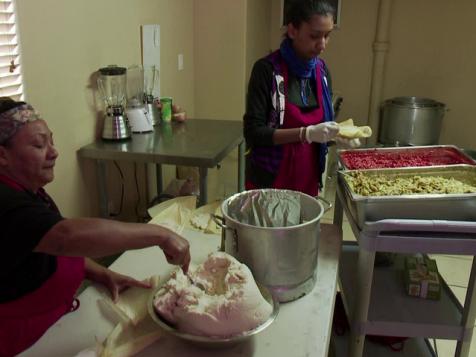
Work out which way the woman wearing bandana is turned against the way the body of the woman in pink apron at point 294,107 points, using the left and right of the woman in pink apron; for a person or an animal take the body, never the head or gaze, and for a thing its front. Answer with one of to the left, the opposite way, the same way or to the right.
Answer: to the left

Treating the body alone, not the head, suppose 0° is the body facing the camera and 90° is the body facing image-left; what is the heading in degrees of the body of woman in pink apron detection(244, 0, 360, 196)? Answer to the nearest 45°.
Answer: approximately 315°

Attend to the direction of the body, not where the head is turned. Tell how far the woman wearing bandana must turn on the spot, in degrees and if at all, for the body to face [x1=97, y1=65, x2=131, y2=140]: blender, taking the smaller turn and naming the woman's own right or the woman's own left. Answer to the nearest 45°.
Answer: approximately 90° to the woman's own left

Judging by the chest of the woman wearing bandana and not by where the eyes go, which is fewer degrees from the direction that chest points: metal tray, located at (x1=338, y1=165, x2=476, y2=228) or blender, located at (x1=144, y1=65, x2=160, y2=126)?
the metal tray

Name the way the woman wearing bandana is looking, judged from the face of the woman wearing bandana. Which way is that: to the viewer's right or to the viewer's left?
to the viewer's right

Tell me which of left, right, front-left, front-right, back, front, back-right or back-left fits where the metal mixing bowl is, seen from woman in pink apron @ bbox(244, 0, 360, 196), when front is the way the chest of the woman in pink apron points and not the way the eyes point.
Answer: front-right

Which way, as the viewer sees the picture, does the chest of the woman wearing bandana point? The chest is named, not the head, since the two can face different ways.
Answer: to the viewer's right
